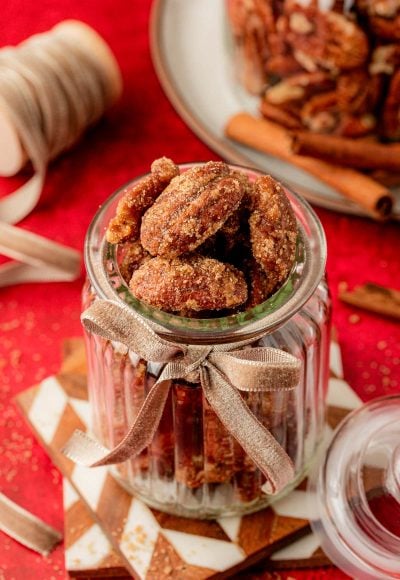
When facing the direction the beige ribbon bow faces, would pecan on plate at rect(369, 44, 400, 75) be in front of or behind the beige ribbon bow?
behind

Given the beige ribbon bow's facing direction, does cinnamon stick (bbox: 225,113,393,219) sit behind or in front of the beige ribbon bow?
behind

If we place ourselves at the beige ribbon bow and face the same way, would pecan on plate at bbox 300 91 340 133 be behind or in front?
behind

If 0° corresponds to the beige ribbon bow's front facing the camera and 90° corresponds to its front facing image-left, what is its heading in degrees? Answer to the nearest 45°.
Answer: approximately 0°

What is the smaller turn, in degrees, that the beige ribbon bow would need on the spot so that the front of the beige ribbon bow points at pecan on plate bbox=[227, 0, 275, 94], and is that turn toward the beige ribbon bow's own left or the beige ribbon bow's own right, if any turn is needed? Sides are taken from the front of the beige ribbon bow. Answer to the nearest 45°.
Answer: approximately 180°

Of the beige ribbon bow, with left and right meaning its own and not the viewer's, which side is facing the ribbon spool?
back
